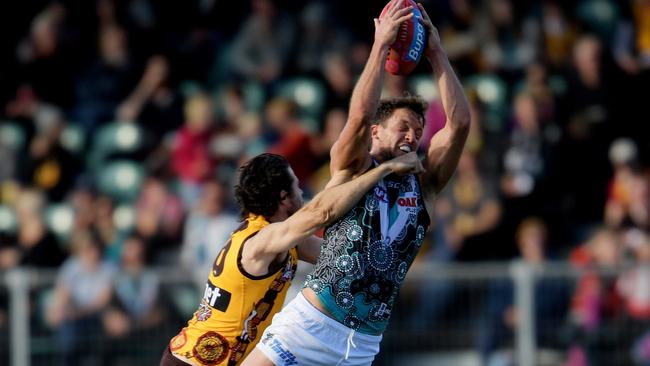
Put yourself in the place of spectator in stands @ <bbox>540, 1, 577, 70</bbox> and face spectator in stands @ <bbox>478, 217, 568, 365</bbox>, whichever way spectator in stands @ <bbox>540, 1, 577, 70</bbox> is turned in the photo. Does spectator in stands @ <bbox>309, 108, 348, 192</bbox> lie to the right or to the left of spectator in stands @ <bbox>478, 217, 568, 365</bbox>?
right

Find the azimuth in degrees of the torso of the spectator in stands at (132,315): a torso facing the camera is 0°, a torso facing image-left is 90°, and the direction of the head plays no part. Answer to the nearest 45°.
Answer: approximately 0°

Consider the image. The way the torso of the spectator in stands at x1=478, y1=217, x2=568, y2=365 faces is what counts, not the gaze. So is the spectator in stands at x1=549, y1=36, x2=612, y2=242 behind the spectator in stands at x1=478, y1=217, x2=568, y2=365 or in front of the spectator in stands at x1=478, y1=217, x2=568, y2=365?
behind

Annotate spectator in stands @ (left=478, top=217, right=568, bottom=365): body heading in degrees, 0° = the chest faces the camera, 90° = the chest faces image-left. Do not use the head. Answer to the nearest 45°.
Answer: approximately 0°

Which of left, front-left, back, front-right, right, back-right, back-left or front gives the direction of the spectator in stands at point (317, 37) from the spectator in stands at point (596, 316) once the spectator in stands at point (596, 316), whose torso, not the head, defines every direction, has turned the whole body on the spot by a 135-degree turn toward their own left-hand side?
left

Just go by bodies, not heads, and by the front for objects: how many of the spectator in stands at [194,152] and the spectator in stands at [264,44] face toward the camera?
2
